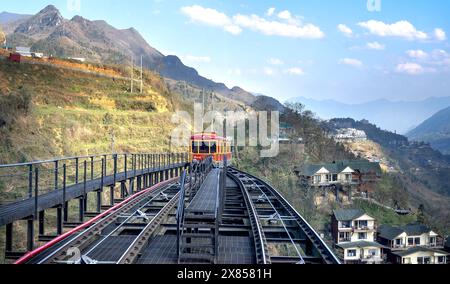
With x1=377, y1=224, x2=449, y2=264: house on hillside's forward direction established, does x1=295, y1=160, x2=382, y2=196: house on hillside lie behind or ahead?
behind

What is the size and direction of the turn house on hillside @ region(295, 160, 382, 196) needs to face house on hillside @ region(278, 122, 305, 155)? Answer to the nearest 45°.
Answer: approximately 135° to its right

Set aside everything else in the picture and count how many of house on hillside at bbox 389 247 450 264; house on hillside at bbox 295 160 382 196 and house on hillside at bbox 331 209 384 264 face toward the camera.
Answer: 3

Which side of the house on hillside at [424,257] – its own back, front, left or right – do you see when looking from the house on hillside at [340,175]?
back

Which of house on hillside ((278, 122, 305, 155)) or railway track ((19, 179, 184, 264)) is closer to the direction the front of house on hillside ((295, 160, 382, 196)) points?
the railway track

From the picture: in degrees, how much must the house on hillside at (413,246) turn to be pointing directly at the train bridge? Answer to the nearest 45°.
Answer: approximately 45° to its right

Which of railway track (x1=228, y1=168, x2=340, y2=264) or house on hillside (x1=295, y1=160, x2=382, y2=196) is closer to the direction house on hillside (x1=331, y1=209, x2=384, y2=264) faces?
the railway track

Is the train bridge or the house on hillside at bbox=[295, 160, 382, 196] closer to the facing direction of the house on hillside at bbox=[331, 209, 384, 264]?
the train bridge

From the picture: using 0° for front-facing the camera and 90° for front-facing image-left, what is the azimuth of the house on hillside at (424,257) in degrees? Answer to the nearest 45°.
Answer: approximately 0°

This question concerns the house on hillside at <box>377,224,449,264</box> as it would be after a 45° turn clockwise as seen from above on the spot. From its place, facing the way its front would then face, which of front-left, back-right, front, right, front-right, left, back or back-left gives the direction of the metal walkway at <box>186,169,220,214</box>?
front

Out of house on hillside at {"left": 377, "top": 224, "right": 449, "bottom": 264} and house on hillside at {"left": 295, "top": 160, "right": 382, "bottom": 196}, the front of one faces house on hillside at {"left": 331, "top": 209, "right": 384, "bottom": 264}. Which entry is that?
house on hillside at {"left": 295, "top": 160, "right": 382, "bottom": 196}
